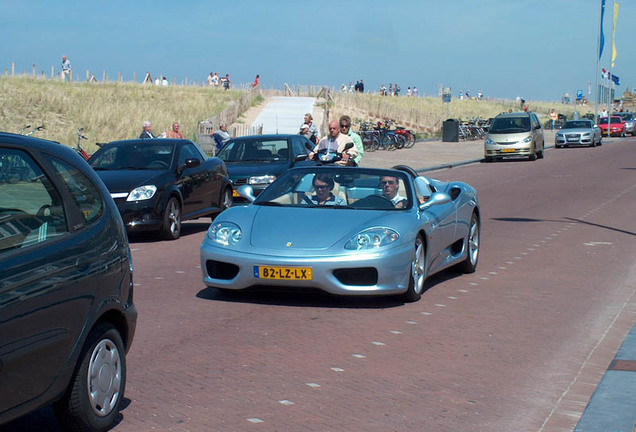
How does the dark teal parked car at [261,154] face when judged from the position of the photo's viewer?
facing the viewer and to the left of the viewer

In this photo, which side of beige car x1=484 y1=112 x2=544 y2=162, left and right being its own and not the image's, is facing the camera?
front

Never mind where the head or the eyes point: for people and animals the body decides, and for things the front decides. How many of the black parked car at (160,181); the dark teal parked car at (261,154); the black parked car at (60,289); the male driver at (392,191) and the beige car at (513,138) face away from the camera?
0

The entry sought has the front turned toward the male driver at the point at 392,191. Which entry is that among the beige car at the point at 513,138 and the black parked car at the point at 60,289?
the beige car

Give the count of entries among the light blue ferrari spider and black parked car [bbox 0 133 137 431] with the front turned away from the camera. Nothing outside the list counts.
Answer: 0

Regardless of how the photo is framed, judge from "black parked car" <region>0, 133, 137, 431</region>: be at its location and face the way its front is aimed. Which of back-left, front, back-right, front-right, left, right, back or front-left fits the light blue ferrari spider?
back

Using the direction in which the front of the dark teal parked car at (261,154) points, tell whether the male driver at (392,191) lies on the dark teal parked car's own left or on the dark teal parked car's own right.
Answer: on the dark teal parked car's own left

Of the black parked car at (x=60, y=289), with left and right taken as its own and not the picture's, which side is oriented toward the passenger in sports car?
back

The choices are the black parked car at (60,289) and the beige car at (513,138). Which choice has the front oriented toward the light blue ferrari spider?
the beige car

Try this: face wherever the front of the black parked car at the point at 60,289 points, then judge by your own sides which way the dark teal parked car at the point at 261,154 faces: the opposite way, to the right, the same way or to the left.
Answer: the same way

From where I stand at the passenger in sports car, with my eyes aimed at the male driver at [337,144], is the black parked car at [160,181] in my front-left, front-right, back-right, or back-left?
front-left

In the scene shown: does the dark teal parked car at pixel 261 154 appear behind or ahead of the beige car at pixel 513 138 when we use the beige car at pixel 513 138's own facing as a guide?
ahead

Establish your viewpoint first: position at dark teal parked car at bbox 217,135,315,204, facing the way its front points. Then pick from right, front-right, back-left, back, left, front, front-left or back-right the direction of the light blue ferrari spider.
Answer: front-left

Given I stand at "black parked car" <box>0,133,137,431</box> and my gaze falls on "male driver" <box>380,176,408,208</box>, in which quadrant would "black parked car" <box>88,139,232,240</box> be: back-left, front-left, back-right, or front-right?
front-left

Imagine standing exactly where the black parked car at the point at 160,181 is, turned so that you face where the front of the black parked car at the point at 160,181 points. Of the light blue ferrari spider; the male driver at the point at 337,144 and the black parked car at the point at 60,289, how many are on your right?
0

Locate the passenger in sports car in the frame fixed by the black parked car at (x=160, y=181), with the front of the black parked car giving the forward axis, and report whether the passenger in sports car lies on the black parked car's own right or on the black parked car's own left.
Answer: on the black parked car's own left

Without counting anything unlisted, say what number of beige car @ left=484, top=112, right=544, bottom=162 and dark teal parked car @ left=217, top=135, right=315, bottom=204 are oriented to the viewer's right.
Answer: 0

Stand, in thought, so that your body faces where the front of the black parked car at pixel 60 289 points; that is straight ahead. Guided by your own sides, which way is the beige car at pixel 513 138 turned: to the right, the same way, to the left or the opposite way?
the same way

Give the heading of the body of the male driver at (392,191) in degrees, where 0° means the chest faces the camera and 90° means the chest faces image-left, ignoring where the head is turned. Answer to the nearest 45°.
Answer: approximately 45°

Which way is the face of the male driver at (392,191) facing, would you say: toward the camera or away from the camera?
toward the camera
